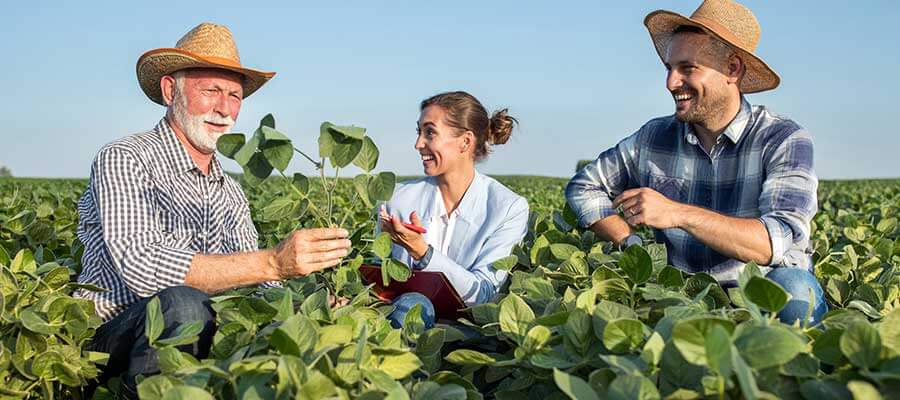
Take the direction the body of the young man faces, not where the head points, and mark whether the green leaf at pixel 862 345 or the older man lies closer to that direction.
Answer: the older man

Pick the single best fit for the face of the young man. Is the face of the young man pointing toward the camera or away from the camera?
toward the camera

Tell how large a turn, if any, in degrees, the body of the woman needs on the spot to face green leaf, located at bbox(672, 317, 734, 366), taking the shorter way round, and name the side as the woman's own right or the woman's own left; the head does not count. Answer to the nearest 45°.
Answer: approximately 45° to the woman's own left

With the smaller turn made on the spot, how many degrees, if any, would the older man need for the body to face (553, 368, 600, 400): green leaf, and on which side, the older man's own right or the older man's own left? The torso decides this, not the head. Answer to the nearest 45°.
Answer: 0° — they already face it

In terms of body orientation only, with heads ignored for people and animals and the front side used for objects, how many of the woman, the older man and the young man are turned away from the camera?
0

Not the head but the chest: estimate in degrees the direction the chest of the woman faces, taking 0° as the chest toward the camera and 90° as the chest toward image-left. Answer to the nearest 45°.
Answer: approximately 45°

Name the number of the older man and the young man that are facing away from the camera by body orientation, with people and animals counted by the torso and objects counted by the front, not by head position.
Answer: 0

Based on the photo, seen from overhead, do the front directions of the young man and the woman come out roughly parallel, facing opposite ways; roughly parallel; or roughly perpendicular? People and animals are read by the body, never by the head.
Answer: roughly parallel

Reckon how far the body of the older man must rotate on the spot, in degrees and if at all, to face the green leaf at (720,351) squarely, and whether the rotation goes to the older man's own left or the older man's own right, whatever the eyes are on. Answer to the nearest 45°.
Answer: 0° — they already face it

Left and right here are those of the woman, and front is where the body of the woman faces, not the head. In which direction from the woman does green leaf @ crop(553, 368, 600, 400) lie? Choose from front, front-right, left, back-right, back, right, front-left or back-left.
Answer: front-left

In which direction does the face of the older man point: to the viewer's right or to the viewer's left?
to the viewer's right

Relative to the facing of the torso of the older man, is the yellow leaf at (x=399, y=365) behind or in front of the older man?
in front

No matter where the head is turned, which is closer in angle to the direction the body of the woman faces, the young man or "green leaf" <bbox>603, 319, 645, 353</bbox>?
the green leaf

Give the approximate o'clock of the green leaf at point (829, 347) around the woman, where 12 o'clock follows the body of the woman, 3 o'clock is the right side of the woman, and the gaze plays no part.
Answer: The green leaf is roughly at 10 o'clock from the woman.

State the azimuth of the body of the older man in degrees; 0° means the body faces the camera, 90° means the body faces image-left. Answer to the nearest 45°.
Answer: approximately 315°

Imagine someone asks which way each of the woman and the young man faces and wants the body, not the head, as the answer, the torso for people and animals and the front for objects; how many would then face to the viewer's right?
0

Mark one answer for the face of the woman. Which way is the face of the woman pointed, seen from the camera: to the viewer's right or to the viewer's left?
to the viewer's left

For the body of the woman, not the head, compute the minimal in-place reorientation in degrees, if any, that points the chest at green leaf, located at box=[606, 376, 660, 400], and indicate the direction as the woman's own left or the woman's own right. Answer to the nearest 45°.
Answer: approximately 45° to the woman's own left

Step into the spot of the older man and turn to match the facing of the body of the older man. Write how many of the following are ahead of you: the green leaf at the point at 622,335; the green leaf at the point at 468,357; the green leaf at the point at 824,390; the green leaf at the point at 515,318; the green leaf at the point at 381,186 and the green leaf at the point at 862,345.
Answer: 6
